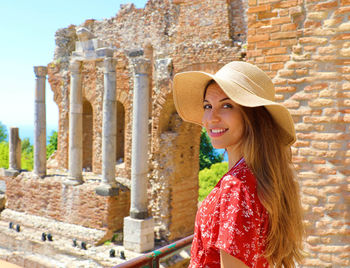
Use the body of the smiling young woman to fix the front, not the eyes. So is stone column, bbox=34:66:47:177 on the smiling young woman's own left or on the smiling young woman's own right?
on the smiling young woman's own right

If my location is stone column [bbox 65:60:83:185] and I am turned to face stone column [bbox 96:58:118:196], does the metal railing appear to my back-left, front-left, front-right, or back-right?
front-right

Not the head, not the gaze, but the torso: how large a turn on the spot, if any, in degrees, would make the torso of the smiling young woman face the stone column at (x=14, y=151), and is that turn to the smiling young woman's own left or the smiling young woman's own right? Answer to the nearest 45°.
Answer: approximately 45° to the smiling young woman's own right

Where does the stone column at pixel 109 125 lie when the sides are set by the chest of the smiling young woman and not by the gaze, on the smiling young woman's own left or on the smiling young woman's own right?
on the smiling young woman's own right

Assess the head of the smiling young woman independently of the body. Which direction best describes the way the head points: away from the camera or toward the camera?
toward the camera

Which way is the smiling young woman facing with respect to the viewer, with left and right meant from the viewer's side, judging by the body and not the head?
facing to the left of the viewer

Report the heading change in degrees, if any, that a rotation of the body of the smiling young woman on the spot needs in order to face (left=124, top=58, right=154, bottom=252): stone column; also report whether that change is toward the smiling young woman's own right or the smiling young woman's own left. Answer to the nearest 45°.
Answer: approximately 90° to the smiling young woman's own right

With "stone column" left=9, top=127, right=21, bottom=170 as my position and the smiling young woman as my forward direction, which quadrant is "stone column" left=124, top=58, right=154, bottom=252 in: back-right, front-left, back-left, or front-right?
front-left
